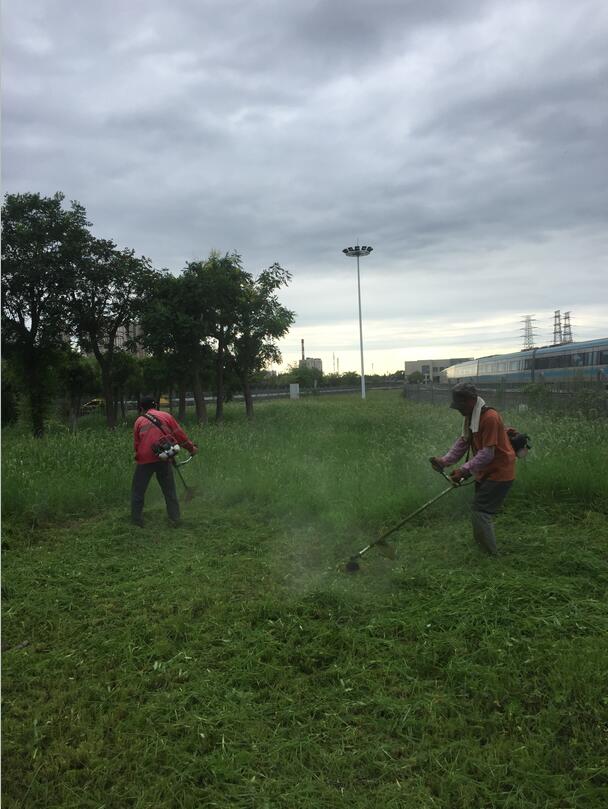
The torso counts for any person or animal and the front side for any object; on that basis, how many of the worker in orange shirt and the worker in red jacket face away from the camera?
1

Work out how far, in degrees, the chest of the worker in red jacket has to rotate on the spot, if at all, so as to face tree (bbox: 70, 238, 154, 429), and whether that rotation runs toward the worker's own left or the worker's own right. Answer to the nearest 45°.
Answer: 0° — they already face it

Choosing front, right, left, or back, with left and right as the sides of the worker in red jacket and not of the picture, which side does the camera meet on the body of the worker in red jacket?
back

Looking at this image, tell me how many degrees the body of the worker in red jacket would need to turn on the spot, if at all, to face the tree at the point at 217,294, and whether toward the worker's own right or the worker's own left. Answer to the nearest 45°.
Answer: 0° — they already face it

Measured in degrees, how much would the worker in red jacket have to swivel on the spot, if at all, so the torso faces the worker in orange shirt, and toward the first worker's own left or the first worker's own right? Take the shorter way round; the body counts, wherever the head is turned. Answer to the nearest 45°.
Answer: approximately 135° to the first worker's own right

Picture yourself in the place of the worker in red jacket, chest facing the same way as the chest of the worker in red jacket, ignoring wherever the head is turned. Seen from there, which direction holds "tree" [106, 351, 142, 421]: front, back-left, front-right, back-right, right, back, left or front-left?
front

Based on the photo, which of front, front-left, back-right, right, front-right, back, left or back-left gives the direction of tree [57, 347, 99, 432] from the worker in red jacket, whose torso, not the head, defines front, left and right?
front

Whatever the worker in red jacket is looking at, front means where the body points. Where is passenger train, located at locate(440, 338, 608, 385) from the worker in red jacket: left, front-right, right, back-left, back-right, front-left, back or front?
front-right

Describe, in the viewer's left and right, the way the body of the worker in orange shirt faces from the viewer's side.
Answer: facing to the left of the viewer

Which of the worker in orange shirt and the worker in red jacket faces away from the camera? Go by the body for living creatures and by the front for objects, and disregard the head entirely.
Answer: the worker in red jacket

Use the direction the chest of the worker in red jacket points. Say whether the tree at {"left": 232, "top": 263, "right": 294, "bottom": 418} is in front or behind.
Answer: in front
